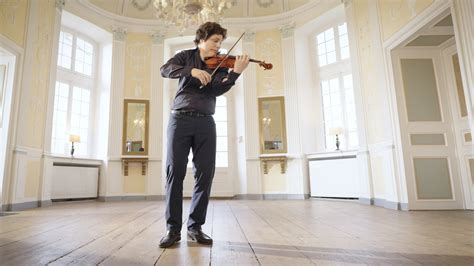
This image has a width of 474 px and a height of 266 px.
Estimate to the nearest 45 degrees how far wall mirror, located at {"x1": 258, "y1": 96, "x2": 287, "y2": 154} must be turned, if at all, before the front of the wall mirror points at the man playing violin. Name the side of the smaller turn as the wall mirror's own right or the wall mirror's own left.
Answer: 0° — it already faces them

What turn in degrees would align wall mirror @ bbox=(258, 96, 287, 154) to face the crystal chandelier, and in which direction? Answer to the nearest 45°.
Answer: approximately 45° to its right

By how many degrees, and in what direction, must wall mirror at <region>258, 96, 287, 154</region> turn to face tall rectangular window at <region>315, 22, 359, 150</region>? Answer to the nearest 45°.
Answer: approximately 90° to its left

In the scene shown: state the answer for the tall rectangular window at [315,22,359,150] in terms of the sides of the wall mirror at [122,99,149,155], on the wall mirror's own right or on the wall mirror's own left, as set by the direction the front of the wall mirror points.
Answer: on the wall mirror's own left

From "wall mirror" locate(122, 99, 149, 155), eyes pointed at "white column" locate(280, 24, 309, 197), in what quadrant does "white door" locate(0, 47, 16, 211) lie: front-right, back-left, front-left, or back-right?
back-right

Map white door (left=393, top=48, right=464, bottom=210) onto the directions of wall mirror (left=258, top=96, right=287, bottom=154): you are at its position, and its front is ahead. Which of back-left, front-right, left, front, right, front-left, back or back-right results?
front-left

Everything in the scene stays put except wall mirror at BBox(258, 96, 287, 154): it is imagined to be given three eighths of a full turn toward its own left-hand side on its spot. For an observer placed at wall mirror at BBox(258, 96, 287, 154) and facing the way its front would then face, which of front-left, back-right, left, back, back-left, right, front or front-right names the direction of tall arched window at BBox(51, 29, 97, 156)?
back-left

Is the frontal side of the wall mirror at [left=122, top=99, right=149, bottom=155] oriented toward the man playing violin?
yes

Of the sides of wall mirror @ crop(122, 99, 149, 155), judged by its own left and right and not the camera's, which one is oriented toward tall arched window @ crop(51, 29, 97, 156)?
right

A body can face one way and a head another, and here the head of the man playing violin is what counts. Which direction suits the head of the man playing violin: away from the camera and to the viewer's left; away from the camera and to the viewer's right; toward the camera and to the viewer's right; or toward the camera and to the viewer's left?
toward the camera and to the viewer's right

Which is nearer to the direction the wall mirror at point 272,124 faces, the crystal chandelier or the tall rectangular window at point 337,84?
the crystal chandelier

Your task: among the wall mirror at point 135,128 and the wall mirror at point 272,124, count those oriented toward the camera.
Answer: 2

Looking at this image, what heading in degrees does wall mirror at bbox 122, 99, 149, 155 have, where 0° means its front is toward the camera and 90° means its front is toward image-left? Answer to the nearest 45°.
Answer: approximately 0°

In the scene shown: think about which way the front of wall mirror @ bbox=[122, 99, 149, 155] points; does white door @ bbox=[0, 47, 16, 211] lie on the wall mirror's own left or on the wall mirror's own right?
on the wall mirror's own right
